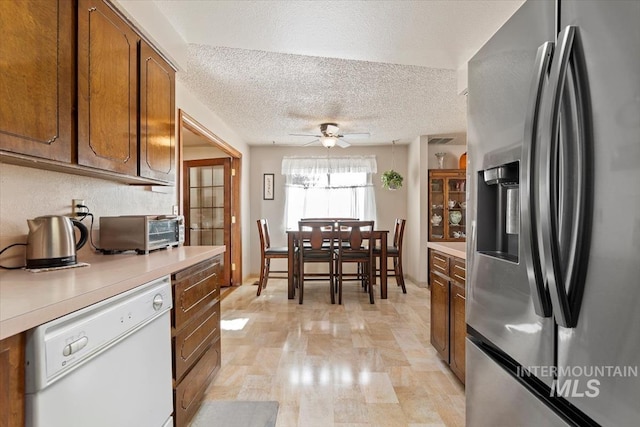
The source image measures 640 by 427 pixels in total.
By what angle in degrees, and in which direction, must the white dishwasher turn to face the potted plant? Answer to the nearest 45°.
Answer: approximately 90° to its left

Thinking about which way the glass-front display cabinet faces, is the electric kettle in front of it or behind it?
in front

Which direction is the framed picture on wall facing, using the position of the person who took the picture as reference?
facing the viewer

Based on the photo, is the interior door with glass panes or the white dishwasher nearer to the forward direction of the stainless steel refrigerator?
the white dishwasher

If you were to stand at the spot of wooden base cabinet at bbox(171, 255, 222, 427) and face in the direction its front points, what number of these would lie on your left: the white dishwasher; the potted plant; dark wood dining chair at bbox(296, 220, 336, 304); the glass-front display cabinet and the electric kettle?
3

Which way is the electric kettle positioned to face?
to the viewer's left

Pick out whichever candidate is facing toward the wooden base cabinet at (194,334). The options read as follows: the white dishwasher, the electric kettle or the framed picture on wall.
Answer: the framed picture on wall

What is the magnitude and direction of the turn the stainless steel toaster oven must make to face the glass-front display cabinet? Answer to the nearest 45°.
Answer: approximately 45° to its left

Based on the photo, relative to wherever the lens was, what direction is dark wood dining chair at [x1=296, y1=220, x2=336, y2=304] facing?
facing away from the viewer

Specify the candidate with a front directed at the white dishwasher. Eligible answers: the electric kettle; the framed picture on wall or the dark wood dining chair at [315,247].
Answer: the framed picture on wall

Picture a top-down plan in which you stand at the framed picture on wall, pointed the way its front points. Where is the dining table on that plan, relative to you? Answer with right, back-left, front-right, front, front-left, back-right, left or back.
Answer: front

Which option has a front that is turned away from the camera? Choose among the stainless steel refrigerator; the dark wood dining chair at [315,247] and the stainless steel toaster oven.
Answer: the dark wood dining chair

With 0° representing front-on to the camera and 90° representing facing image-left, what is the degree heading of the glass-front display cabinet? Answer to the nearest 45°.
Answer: approximately 0°

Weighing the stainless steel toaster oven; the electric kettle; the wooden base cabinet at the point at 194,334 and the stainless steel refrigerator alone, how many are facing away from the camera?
0

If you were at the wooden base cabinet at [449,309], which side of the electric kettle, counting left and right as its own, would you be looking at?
back

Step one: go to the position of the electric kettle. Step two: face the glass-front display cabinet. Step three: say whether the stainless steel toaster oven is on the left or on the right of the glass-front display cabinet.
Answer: left

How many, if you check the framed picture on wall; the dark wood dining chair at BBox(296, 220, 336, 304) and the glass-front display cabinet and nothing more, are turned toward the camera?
2

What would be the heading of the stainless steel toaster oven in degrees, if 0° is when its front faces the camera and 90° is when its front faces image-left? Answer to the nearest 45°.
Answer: approximately 315°
